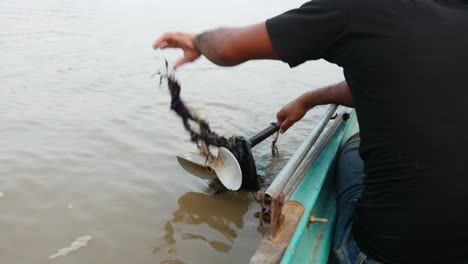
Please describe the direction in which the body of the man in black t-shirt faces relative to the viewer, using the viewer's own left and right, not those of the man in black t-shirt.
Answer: facing away from the viewer and to the left of the viewer

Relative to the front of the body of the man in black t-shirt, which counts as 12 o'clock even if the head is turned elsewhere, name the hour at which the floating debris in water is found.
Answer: The floating debris in water is roughly at 11 o'clock from the man in black t-shirt.
